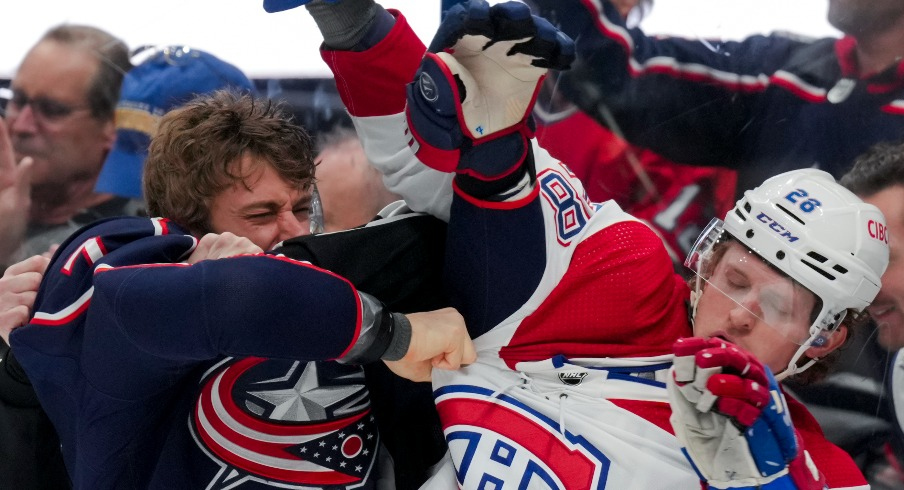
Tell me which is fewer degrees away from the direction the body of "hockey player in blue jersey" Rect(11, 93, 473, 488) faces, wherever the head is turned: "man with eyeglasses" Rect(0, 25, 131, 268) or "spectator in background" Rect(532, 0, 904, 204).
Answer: the spectator in background

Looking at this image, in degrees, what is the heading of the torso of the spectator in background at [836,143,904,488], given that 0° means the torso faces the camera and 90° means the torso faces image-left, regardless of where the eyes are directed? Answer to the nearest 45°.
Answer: approximately 45°

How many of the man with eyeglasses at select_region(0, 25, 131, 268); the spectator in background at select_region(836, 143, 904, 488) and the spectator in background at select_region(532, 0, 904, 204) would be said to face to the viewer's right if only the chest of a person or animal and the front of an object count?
0

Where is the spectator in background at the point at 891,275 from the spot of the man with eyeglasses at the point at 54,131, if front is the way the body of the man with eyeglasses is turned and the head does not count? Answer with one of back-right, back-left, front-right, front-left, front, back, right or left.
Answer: left

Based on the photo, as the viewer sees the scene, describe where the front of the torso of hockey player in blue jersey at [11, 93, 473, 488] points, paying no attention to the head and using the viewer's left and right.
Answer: facing the viewer and to the right of the viewer

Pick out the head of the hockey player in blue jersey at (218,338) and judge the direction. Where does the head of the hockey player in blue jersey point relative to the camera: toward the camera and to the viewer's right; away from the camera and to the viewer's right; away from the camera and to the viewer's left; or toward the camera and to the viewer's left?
toward the camera and to the viewer's right
